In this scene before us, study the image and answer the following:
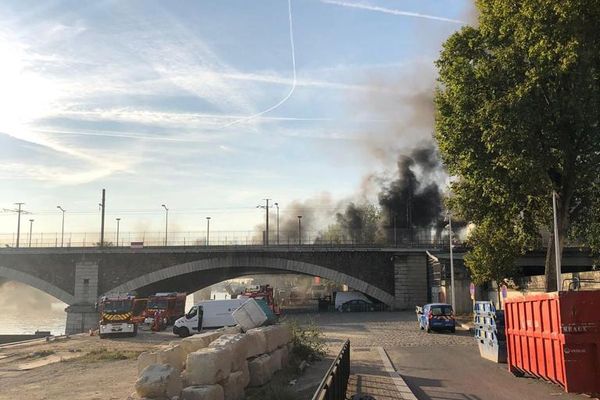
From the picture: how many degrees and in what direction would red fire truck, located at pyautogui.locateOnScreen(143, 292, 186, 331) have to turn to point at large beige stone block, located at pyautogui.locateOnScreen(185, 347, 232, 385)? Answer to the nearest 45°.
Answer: approximately 45° to its left

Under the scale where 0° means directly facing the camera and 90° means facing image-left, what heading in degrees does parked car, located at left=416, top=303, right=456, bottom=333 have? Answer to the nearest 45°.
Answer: approximately 135°

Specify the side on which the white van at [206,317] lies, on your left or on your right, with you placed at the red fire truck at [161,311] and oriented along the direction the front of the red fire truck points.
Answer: on your left

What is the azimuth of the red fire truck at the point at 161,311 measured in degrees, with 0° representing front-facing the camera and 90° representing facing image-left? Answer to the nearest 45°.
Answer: approximately 45°

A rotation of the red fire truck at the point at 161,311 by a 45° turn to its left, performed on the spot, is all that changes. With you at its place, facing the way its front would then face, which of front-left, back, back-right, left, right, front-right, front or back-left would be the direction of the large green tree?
front-left

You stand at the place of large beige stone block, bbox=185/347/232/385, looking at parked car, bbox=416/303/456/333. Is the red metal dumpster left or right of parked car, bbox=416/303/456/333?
right

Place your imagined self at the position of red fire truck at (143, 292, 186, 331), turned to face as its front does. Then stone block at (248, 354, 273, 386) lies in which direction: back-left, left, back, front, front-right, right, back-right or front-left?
front-left

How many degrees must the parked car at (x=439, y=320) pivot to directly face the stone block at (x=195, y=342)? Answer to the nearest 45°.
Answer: approximately 135° to its left

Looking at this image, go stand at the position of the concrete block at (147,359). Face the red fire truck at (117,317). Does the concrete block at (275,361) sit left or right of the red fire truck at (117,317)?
right

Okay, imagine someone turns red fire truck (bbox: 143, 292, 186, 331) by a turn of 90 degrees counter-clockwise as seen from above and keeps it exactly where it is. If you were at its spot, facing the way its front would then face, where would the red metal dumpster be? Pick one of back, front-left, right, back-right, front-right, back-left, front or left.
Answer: front-right

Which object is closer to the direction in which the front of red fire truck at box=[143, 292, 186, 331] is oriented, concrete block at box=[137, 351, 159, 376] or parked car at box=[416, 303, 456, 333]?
the concrete block

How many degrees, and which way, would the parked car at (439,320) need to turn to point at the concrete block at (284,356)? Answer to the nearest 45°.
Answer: approximately 135° to its left

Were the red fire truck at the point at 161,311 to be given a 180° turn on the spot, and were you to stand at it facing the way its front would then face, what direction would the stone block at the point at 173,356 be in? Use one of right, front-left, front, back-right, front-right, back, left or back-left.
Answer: back-right

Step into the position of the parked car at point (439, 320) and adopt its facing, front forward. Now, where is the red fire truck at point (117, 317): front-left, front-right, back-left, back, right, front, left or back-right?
front-left

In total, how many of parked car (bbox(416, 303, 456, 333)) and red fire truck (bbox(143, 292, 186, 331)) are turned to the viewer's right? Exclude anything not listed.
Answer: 0
